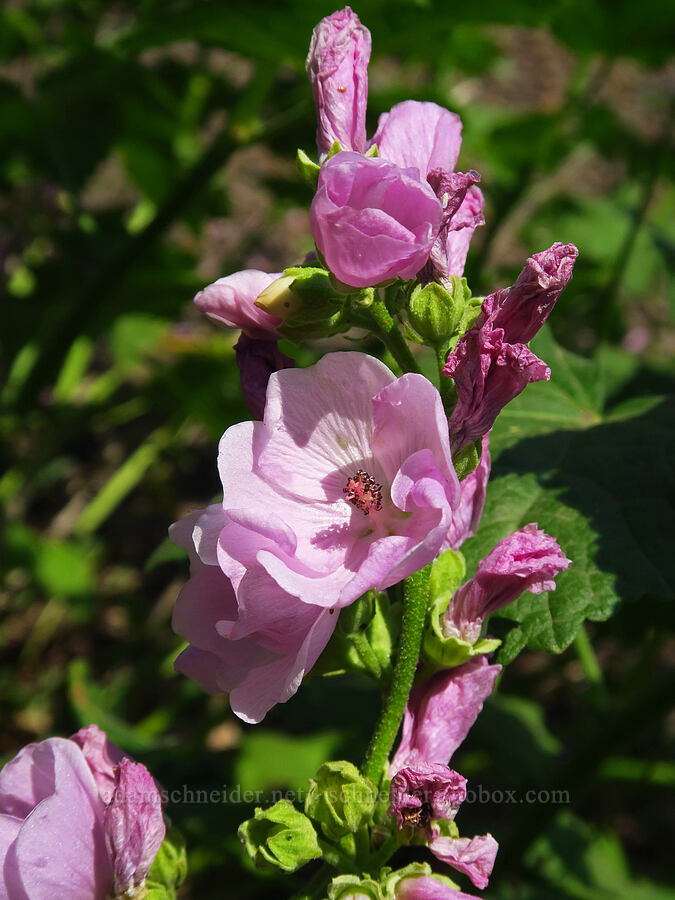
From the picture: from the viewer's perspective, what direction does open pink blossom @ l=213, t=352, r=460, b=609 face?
toward the camera
